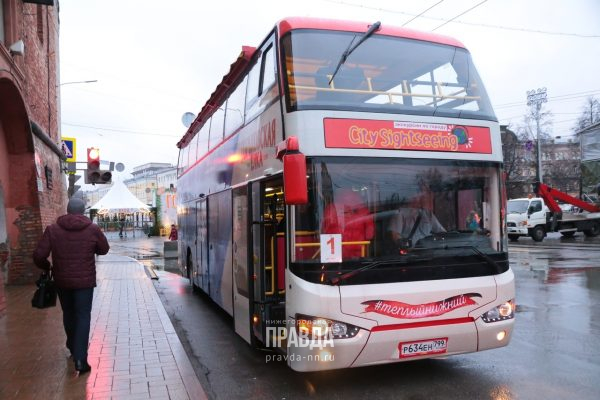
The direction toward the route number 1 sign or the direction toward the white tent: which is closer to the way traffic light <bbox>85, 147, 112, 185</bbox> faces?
the route number 1 sign

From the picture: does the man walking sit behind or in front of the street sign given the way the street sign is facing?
in front

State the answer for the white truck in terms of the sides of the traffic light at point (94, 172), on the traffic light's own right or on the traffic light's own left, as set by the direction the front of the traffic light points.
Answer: on the traffic light's own left

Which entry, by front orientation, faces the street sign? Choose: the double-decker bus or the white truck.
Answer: the white truck

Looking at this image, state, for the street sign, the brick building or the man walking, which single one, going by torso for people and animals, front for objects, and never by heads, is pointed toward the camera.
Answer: the street sign

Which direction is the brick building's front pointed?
to the viewer's right

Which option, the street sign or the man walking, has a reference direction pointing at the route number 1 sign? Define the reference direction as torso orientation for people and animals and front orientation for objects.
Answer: the street sign

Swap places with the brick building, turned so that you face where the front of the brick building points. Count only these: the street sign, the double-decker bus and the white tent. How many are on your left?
2

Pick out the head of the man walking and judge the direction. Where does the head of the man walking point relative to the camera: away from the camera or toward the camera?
away from the camera

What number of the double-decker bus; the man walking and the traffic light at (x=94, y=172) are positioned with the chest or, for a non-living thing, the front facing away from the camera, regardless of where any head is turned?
1

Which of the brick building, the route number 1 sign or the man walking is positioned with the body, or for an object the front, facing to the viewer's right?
the brick building

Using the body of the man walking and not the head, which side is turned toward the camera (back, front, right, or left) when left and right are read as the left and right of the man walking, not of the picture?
back

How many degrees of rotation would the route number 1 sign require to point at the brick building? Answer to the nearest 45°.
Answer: approximately 135° to its right

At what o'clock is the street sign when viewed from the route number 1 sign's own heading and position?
The street sign is roughly at 5 o'clock from the route number 1 sign.

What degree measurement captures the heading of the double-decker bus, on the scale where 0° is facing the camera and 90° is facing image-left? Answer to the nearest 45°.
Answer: approximately 315°

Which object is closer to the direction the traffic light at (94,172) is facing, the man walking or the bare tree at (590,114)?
the man walking
